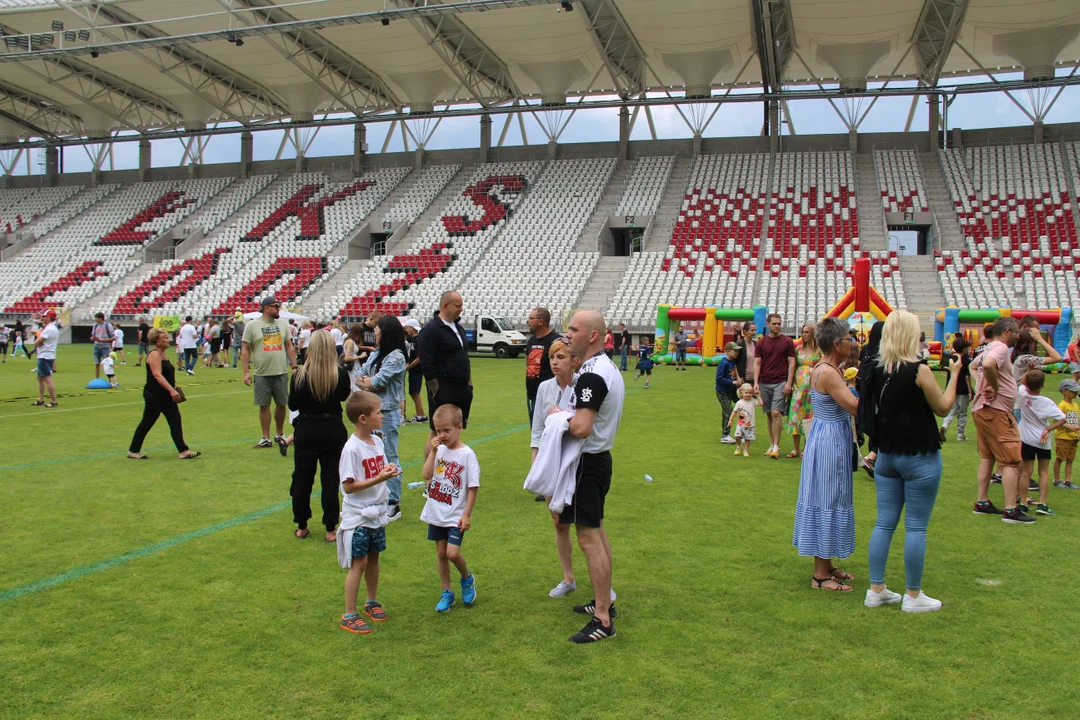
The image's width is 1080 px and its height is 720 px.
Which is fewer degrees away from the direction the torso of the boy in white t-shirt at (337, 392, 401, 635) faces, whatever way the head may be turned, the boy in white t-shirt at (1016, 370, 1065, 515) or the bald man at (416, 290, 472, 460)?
the boy in white t-shirt

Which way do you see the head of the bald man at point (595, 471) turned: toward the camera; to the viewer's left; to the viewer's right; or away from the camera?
to the viewer's left

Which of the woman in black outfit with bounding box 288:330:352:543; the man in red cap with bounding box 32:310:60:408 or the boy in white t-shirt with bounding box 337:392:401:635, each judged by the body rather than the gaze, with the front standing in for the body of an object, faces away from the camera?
the woman in black outfit

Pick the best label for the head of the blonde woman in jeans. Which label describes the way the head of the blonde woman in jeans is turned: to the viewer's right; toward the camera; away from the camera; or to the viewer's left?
away from the camera

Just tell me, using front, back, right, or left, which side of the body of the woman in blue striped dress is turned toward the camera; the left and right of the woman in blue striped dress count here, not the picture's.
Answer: right

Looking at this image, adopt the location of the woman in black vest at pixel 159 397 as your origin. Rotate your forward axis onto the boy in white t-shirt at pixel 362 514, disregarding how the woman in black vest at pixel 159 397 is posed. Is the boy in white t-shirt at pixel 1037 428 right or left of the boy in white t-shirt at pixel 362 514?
left

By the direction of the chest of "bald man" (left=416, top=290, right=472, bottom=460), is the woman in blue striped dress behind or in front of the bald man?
in front

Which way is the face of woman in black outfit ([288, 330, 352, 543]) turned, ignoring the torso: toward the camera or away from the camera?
away from the camera

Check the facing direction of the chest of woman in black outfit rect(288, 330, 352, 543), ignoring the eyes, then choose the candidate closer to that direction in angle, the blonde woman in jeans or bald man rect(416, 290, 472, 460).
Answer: the bald man

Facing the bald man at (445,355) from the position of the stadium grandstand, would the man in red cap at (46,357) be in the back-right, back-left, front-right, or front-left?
front-right

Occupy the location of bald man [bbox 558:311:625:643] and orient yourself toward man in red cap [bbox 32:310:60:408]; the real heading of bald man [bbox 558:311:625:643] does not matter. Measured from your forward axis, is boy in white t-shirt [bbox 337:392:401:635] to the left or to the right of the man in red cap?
left

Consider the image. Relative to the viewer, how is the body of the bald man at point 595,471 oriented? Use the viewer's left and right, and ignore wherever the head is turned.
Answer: facing to the left of the viewer

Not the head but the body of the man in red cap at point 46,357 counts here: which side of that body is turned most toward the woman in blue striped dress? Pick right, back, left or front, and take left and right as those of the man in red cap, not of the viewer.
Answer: left

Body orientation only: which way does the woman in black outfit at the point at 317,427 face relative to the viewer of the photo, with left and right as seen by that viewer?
facing away from the viewer
